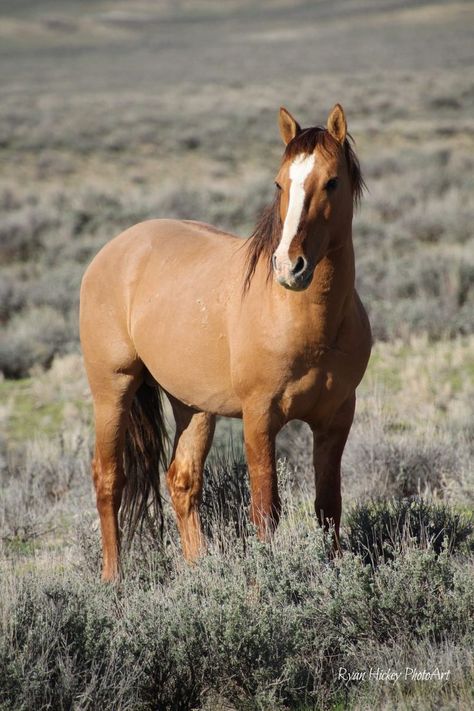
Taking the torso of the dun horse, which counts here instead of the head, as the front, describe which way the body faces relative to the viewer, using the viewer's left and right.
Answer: facing the viewer and to the right of the viewer
